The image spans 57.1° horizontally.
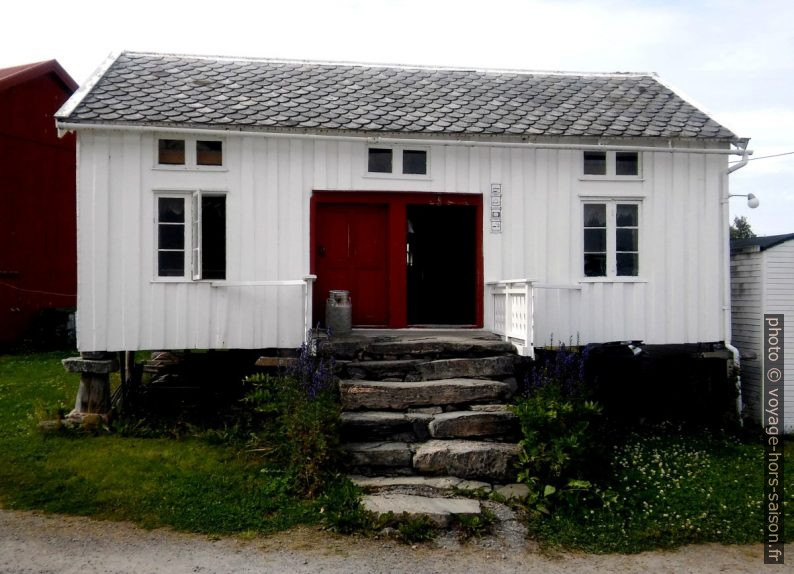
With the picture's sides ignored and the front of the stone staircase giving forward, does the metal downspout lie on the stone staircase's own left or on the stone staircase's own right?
on the stone staircase's own left

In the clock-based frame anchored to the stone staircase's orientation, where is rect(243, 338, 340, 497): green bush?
The green bush is roughly at 2 o'clock from the stone staircase.

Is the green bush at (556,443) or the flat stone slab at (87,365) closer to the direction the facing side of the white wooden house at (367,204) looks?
the green bush

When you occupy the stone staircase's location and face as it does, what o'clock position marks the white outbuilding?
The white outbuilding is roughly at 8 o'clock from the stone staircase.

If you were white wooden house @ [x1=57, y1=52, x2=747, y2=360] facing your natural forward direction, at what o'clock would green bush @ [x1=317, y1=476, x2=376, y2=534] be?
The green bush is roughly at 12 o'clock from the white wooden house.

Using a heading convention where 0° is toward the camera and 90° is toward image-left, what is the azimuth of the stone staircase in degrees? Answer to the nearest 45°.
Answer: approximately 0°

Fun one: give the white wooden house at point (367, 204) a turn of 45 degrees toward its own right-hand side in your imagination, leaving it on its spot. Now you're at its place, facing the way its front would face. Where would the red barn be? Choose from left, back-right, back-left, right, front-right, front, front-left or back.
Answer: right

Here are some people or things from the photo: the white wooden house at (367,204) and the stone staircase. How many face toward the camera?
2

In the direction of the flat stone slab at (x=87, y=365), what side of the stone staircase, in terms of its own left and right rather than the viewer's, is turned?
right

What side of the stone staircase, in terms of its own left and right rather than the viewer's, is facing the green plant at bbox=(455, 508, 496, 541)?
front
